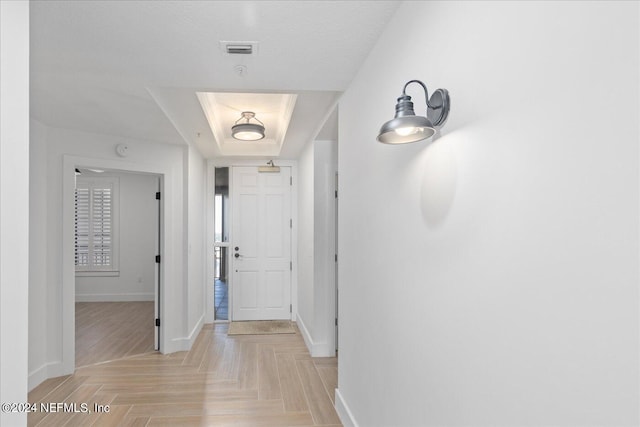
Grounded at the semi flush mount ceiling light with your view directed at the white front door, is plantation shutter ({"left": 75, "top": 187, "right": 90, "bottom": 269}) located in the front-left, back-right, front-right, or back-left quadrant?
front-left

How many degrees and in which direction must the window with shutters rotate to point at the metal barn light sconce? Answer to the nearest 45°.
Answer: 0° — it already faces it

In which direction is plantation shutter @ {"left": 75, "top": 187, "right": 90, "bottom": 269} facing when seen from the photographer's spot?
facing the viewer

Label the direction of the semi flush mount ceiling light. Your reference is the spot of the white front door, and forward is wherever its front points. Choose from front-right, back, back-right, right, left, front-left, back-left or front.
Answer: front

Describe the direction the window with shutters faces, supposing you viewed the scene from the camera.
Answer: facing the viewer

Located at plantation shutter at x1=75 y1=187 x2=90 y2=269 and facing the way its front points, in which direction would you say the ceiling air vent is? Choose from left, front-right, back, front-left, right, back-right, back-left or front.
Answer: front

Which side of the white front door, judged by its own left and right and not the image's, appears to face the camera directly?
front

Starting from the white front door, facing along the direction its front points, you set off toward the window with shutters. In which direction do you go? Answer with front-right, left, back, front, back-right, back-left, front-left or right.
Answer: back-right

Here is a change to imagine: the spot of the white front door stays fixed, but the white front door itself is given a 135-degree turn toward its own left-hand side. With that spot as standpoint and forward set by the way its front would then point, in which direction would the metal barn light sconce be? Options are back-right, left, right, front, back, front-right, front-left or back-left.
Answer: back-right

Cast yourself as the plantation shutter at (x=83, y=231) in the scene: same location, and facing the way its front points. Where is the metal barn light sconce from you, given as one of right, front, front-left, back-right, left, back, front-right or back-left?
front

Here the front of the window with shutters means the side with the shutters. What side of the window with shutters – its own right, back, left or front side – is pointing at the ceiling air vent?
front

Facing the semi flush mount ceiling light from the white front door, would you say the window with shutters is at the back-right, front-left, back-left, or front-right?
back-right

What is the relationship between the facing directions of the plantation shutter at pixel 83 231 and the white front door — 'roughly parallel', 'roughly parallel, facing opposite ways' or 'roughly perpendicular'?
roughly parallel

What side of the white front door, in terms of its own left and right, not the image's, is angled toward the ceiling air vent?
front
